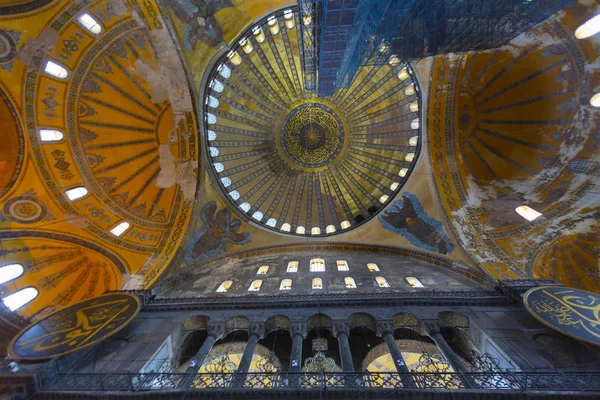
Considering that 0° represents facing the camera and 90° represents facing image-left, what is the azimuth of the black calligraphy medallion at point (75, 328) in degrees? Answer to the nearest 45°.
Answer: approximately 315°
